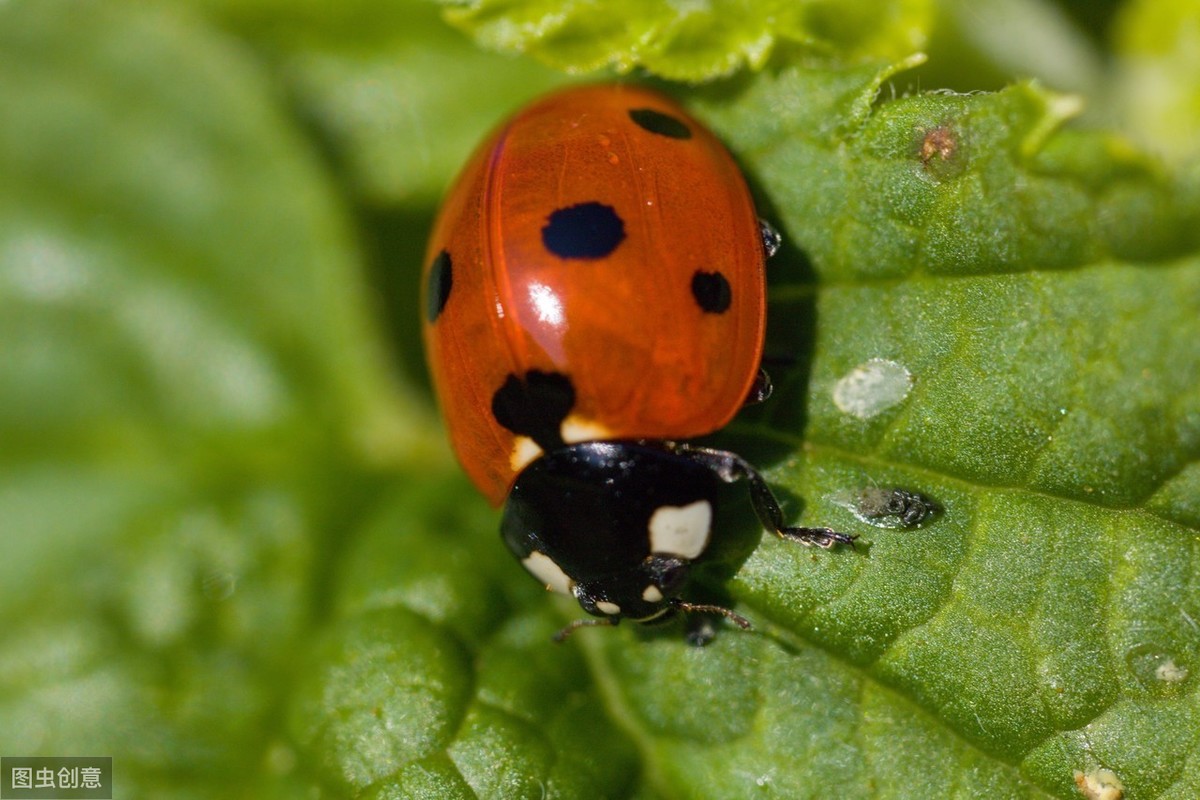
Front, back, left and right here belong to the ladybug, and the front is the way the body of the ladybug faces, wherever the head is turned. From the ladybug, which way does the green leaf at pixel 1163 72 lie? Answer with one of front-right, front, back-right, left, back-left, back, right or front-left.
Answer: back-left

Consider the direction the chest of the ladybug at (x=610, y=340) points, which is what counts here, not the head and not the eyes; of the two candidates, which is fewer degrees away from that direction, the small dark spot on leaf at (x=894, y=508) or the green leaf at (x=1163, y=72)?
the small dark spot on leaf

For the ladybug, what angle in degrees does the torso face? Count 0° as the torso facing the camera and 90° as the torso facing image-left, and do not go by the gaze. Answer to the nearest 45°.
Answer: approximately 0°

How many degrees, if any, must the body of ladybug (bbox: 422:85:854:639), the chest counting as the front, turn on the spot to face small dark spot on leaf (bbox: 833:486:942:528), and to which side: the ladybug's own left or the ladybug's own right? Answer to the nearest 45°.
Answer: approximately 90° to the ladybug's own left

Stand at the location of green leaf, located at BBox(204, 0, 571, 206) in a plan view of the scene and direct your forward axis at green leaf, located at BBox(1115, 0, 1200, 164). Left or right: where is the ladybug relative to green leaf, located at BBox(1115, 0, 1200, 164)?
right

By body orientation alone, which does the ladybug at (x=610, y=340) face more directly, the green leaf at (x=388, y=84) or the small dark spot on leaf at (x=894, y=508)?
the small dark spot on leaf

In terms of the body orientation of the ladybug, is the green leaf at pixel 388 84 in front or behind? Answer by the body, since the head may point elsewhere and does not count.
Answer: behind
